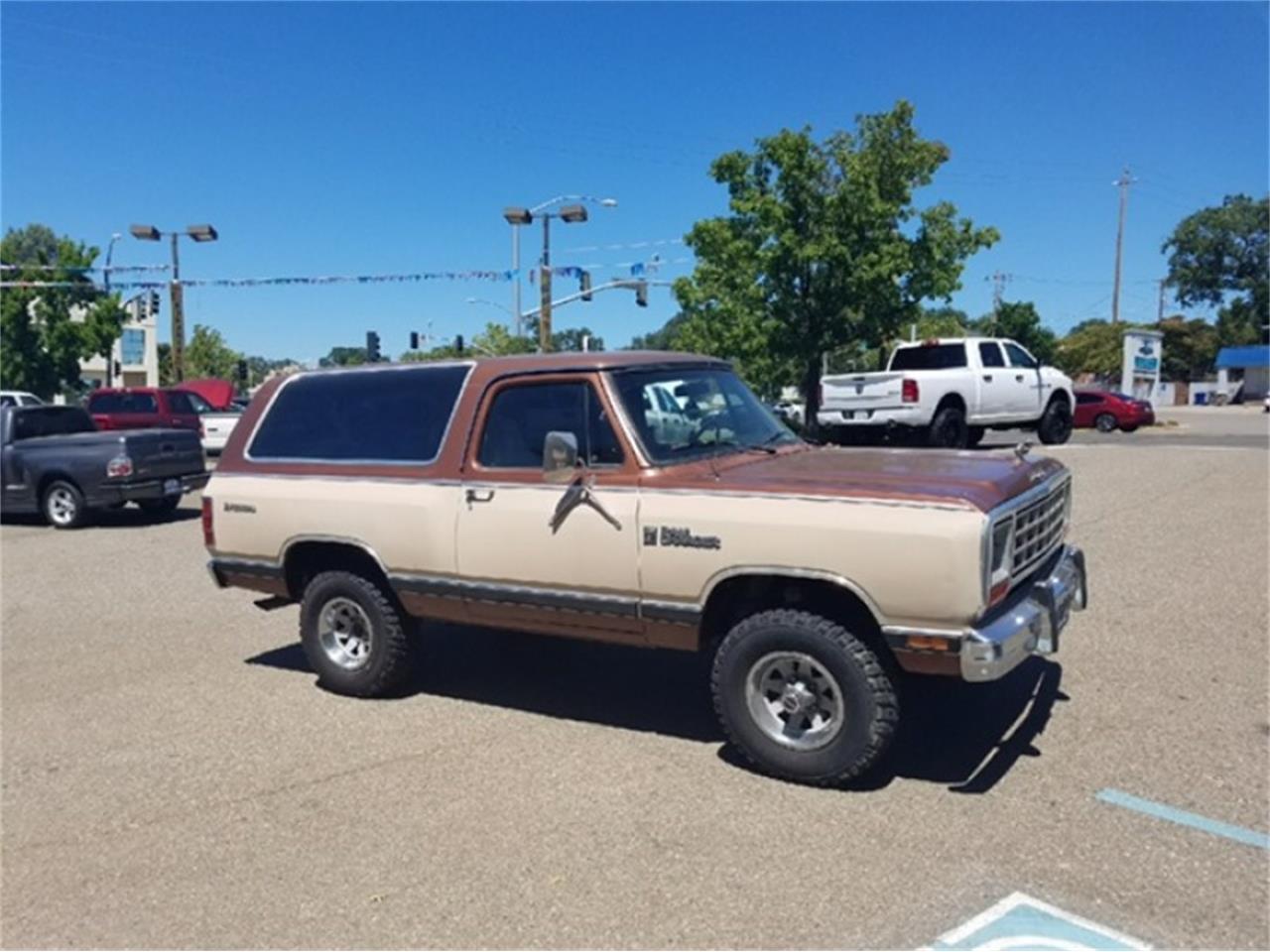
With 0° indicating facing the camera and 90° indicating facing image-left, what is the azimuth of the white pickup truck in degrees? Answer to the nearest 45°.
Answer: approximately 225°

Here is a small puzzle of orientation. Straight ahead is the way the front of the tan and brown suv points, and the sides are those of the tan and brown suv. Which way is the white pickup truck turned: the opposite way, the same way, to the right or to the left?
to the left

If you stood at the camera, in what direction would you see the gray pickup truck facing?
facing away from the viewer and to the left of the viewer

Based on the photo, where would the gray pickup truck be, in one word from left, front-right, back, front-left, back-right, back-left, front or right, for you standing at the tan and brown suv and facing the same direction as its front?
back

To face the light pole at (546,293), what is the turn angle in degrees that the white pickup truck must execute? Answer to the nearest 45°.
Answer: approximately 90° to its left

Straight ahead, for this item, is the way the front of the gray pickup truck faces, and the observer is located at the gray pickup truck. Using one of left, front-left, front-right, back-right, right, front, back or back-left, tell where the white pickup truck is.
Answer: back-right

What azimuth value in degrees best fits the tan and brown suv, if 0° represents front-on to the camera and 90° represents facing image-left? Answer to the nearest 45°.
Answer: approximately 315°

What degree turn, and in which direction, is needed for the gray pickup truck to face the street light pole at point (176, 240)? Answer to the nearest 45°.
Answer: approximately 45° to its right

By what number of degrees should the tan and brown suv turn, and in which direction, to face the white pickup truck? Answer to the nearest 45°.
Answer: approximately 135° to its left

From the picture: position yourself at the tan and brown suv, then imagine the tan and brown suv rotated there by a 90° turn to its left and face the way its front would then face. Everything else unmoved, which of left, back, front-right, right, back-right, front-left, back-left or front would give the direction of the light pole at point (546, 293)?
front-left

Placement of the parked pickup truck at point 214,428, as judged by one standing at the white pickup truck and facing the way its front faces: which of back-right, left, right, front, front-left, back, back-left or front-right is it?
back-left

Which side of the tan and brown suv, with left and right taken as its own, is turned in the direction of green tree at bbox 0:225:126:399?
back
